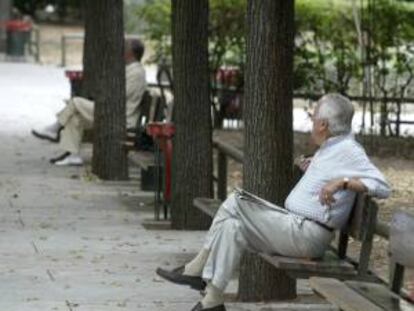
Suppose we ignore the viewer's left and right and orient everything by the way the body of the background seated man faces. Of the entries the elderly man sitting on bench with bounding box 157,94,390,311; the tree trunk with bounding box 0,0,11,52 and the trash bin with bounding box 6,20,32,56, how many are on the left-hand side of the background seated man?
1

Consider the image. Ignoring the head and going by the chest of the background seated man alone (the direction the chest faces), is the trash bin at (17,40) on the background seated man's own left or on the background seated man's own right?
on the background seated man's own right

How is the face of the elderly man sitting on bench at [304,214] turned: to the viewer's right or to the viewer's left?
to the viewer's left

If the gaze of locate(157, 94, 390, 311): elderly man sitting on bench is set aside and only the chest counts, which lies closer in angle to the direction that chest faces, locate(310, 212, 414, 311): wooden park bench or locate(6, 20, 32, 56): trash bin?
the trash bin

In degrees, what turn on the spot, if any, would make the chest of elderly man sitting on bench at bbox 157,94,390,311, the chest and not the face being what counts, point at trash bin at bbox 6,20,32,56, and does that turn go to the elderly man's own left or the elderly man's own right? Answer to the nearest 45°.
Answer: approximately 90° to the elderly man's own right

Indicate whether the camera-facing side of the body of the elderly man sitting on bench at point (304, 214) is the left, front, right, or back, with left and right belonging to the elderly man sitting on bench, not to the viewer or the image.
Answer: left

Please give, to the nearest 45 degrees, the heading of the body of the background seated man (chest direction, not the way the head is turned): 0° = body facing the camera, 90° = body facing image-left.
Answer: approximately 90°

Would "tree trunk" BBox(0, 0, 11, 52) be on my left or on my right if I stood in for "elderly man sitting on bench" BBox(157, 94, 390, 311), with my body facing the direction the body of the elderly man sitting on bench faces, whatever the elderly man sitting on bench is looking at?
on my right

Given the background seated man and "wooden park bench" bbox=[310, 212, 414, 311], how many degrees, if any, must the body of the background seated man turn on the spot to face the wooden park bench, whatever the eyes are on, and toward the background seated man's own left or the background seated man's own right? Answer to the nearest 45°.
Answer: approximately 90° to the background seated man's own left

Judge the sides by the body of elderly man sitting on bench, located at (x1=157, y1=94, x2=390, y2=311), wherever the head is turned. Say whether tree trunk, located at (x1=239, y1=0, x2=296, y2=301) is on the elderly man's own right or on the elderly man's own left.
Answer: on the elderly man's own right

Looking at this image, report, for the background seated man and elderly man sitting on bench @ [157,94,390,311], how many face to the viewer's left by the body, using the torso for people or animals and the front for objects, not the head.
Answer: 2

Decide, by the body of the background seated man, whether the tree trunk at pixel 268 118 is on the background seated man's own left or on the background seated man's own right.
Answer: on the background seated man's own left

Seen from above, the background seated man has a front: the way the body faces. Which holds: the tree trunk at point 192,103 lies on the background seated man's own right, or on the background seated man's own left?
on the background seated man's own left
